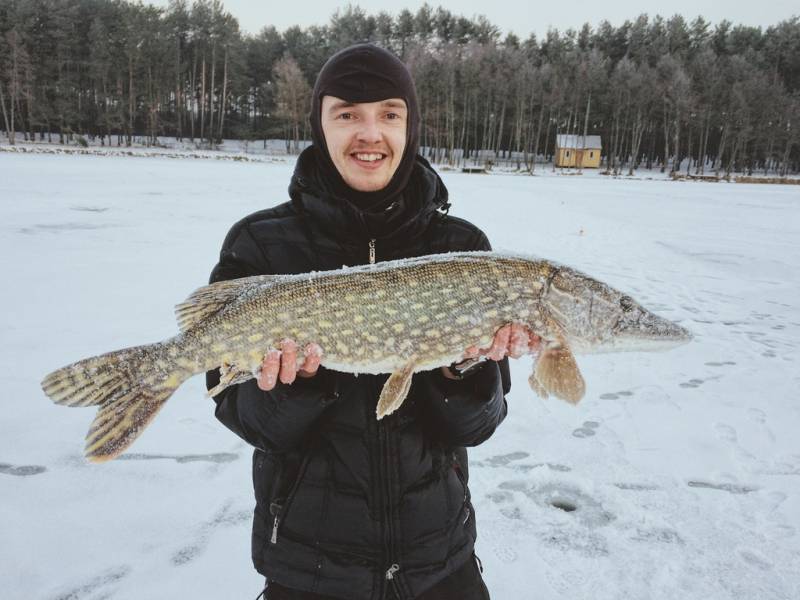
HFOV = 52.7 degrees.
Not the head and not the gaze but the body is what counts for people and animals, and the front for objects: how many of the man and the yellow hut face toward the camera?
2

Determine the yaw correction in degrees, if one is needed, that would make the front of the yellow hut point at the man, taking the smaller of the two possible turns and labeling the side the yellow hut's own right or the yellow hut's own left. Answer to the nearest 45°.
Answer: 0° — it already faces them

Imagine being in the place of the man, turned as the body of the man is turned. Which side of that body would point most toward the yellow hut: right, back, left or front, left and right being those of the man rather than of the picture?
back

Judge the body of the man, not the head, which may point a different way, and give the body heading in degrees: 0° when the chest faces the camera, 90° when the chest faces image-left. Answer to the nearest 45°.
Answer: approximately 0°
